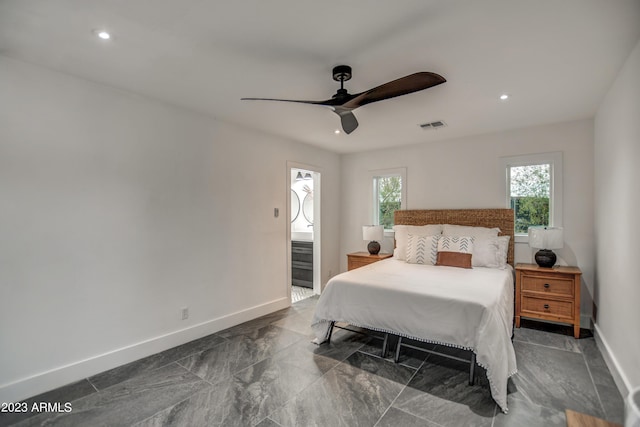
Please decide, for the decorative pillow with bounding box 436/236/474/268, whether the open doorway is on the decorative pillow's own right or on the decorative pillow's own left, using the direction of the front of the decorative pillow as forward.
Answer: on the decorative pillow's own right

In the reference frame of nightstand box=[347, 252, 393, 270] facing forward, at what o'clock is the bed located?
The bed is roughly at 10 o'clock from the nightstand.

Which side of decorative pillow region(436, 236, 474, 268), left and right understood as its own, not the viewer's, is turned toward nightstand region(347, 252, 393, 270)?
right

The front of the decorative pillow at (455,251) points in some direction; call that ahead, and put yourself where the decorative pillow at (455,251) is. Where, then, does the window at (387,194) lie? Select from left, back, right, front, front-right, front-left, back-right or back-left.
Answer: back-right

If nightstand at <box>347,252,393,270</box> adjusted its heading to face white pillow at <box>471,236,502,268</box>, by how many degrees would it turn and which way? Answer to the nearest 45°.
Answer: approximately 90° to its left

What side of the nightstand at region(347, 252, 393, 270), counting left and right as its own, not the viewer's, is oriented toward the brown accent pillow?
left

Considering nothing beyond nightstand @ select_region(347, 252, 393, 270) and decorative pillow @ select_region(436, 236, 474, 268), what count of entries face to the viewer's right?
0

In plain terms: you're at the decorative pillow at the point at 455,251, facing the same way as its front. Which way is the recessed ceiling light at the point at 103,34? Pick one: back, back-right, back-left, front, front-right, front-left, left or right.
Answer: front-right

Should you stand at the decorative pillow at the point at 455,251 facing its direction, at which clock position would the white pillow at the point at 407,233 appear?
The white pillow is roughly at 4 o'clock from the decorative pillow.

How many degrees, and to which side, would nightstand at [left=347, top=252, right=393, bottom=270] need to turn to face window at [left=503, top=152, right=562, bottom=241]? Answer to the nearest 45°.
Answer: approximately 135° to its left

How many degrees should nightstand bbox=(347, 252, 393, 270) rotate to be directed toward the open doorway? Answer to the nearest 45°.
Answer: approximately 90° to its right

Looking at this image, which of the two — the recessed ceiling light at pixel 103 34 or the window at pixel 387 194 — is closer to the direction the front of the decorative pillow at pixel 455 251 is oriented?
the recessed ceiling light

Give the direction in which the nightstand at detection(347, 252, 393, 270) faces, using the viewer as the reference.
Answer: facing the viewer and to the left of the viewer
